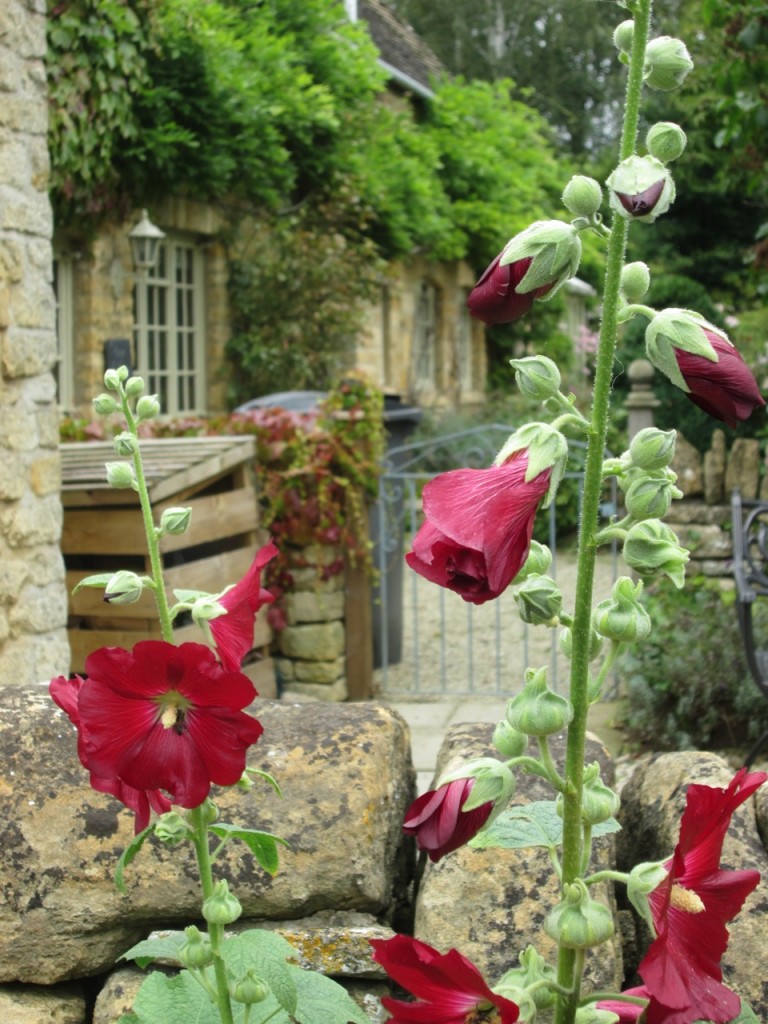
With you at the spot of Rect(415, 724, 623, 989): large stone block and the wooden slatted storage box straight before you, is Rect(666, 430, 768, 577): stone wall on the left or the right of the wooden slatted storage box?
right

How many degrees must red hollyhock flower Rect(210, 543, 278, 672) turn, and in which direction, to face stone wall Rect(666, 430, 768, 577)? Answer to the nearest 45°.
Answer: approximately 45° to its left

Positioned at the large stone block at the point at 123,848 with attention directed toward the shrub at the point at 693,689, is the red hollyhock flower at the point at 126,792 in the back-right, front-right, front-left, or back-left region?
back-right

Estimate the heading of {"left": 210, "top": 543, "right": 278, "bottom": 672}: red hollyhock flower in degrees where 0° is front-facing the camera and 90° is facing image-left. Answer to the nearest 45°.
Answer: approximately 270°

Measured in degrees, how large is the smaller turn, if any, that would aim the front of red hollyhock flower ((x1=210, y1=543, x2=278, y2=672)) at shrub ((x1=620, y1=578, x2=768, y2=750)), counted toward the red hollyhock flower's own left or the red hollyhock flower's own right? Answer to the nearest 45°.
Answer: approximately 45° to the red hollyhock flower's own left

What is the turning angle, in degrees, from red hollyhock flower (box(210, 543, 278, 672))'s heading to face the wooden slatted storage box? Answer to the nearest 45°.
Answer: approximately 90° to its left

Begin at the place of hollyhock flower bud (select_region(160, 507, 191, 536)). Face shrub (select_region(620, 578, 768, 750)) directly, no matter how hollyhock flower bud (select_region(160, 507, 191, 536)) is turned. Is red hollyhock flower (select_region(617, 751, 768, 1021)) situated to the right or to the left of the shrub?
right
